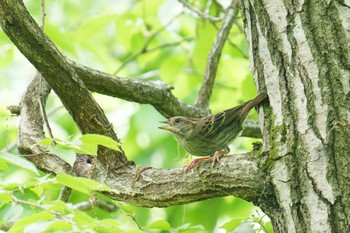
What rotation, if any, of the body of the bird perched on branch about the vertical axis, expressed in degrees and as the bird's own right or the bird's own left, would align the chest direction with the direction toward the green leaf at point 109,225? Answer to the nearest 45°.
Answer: approximately 90° to the bird's own left

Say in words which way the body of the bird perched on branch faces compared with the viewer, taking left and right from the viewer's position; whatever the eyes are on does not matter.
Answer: facing to the left of the viewer

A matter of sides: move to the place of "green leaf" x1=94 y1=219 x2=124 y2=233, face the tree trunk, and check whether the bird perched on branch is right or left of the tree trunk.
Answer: left
